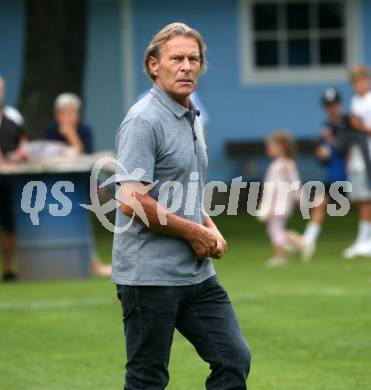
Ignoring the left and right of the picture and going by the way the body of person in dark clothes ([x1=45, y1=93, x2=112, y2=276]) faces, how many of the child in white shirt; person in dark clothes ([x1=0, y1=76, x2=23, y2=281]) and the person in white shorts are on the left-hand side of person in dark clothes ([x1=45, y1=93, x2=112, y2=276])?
2

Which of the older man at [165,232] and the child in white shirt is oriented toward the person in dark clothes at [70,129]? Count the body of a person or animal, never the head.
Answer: the child in white shirt

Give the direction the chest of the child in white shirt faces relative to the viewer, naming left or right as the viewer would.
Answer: facing to the left of the viewer

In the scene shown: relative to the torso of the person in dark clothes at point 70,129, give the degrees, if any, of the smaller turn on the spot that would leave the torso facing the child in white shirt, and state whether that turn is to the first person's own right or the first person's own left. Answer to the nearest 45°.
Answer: approximately 90° to the first person's own left

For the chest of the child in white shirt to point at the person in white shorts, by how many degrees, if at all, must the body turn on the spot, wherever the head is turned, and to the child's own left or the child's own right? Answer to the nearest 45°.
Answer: approximately 135° to the child's own right

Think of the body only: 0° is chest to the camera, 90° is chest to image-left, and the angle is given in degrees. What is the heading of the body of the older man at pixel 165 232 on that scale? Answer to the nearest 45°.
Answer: approximately 315°

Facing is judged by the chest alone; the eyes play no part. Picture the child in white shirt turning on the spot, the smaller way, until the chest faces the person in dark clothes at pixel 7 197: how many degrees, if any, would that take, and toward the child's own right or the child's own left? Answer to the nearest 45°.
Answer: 0° — they already face them

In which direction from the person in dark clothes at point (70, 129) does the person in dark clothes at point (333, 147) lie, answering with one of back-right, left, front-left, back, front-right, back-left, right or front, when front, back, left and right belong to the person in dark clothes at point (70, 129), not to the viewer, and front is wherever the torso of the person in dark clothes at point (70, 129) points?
left

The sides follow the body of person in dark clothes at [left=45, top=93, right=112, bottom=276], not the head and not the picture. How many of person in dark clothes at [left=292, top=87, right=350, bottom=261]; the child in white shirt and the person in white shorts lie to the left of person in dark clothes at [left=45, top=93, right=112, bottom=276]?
3

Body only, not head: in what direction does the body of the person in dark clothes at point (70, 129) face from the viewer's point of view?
toward the camera

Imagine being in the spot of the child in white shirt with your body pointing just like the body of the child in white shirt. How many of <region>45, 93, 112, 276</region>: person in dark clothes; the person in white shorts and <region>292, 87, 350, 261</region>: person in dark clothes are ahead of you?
1

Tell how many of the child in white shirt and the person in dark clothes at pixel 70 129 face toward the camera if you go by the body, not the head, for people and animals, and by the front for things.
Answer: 1

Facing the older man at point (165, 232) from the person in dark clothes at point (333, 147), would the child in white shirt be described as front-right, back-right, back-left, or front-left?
front-right

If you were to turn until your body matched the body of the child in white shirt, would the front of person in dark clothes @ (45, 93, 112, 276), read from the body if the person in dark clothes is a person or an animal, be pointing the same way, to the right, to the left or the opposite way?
to the left
